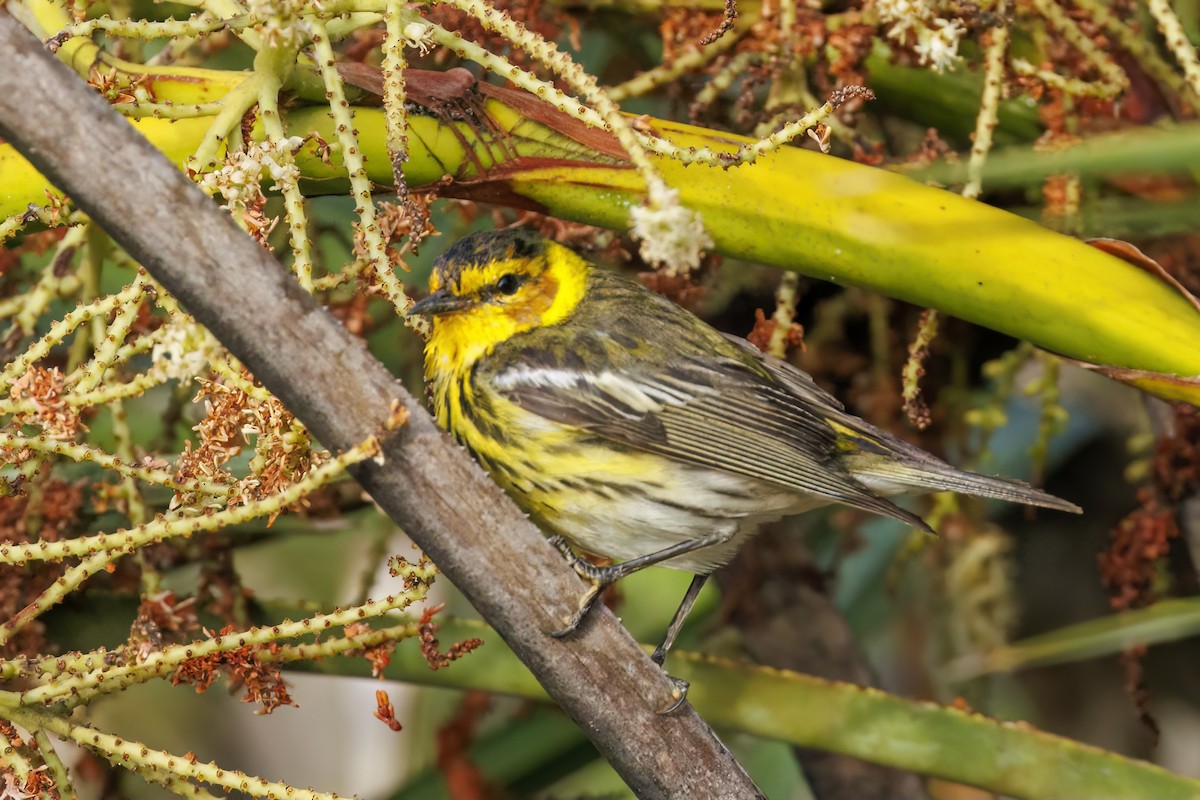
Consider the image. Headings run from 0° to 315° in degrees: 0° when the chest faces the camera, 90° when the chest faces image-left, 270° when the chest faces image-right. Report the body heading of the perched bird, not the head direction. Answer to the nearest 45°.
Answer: approximately 90°

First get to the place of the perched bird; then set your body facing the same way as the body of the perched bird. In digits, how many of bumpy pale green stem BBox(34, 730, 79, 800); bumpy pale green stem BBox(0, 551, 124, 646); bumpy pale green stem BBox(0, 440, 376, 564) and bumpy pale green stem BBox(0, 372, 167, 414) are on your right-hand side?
0

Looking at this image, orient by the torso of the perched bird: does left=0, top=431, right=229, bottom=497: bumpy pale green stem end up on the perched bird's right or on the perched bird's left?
on the perched bird's right

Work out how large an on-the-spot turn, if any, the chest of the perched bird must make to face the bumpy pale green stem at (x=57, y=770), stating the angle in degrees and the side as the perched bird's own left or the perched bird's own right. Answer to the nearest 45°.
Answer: approximately 45° to the perched bird's own left

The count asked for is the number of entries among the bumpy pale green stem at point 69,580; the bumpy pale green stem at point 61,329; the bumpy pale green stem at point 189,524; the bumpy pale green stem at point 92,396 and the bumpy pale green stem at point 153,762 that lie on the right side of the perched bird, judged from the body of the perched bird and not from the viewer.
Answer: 0
